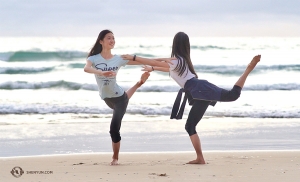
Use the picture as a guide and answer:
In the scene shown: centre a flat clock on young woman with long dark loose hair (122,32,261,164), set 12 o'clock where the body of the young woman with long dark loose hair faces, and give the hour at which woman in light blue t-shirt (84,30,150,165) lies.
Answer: The woman in light blue t-shirt is roughly at 12 o'clock from the young woman with long dark loose hair.

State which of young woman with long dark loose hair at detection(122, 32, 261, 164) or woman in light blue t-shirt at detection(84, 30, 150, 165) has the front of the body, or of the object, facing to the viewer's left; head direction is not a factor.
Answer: the young woman with long dark loose hair

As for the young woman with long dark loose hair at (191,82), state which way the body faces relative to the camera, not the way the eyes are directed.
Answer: to the viewer's left

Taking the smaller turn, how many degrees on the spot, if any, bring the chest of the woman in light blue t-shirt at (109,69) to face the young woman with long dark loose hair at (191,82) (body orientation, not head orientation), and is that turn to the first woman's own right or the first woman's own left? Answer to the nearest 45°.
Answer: approximately 45° to the first woman's own left

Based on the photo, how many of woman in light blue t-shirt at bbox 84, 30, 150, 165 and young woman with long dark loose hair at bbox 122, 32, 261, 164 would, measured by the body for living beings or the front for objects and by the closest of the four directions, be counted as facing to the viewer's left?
1

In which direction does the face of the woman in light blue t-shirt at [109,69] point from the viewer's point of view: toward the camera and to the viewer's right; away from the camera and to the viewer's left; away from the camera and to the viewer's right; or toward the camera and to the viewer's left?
toward the camera and to the viewer's right

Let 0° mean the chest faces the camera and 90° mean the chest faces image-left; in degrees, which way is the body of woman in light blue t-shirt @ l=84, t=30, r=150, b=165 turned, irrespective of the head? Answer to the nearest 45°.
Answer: approximately 315°

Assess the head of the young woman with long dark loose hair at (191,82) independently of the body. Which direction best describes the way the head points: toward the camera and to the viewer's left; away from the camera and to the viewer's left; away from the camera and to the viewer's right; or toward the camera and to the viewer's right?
away from the camera and to the viewer's left
